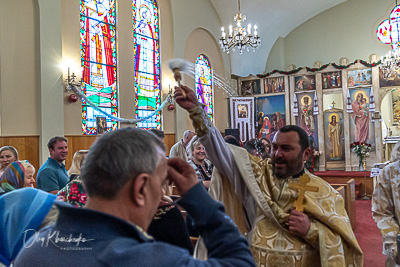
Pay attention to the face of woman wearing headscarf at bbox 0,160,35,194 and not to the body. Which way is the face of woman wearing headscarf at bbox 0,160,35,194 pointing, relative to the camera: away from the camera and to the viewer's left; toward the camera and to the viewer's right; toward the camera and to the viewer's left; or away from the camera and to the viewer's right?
toward the camera and to the viewer's right

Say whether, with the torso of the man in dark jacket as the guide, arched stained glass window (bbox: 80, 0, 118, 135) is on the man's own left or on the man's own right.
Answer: on the man's own left

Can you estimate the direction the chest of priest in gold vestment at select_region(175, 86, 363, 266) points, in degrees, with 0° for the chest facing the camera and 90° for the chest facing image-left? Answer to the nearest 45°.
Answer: approximately 45°

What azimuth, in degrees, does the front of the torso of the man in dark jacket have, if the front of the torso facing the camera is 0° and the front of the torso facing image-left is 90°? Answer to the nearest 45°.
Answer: approximately 225°

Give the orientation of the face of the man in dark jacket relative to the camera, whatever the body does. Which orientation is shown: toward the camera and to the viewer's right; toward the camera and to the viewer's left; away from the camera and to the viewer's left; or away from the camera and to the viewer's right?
away from the camera and to the viewer's right

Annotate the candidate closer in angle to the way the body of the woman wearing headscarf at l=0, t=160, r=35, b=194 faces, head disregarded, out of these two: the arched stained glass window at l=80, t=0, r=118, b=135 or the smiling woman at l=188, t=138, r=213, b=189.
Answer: the smiling woman

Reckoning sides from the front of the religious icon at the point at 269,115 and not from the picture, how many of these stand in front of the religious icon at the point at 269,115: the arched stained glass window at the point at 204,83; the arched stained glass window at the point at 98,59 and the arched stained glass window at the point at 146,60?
3

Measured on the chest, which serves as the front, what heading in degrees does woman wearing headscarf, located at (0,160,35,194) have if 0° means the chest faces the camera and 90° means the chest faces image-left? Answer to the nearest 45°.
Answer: approximately 270°

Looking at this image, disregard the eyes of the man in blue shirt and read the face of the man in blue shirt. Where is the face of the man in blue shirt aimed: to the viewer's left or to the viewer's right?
to the viewer's right

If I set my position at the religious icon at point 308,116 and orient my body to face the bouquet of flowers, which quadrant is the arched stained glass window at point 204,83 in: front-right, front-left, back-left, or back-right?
back-right
